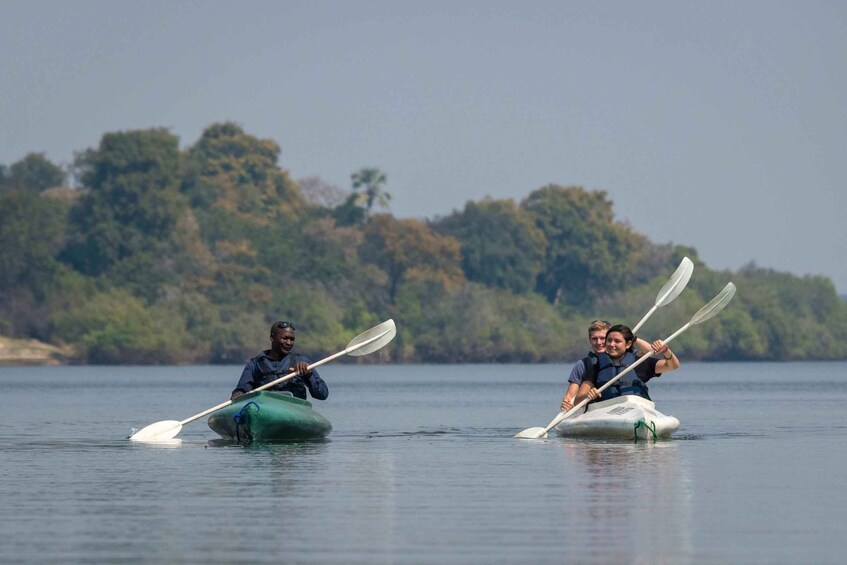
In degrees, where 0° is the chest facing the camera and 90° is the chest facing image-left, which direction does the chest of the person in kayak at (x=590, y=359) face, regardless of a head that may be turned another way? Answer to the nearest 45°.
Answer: approximately 0°

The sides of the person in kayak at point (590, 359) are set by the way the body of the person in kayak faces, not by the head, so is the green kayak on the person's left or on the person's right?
on the person's right

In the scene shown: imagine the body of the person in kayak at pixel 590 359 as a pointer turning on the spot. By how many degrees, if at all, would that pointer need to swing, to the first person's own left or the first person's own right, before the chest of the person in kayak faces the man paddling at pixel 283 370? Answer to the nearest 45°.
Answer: approximately 90° to the first person's own right
